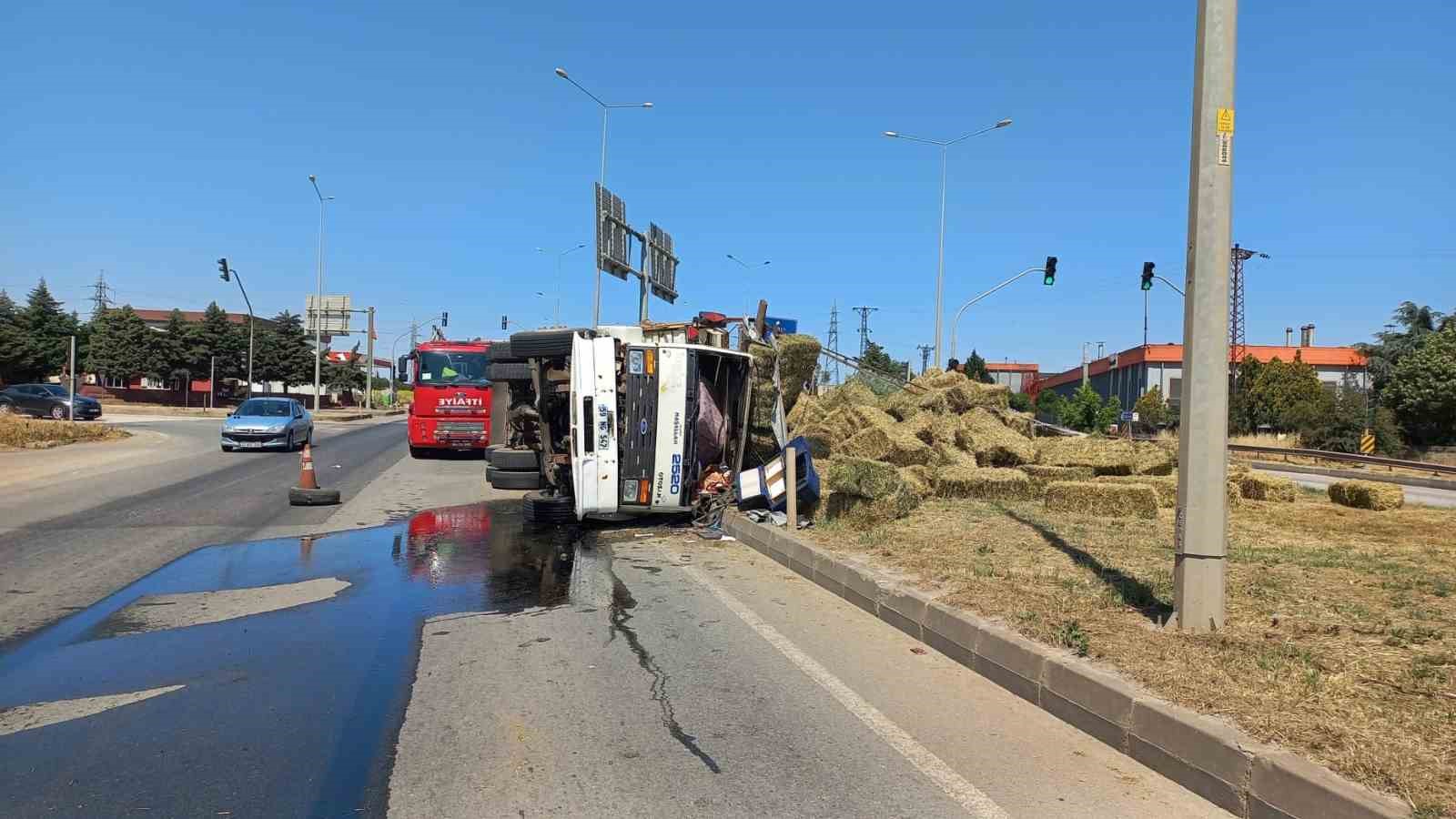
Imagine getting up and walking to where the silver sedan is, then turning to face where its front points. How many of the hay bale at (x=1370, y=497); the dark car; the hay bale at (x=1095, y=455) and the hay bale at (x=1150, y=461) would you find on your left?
3

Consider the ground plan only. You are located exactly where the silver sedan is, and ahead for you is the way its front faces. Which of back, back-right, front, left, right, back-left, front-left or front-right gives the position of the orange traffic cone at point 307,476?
front-left

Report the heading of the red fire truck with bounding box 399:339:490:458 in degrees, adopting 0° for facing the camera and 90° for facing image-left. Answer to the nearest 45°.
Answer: approximately 0°

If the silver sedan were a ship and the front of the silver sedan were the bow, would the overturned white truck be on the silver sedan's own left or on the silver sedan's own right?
on the silver sedan's own left

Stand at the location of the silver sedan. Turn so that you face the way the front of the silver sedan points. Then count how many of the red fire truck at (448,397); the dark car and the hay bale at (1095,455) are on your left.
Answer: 2

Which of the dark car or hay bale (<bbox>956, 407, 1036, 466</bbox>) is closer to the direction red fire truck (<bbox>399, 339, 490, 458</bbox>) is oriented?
the hay bale

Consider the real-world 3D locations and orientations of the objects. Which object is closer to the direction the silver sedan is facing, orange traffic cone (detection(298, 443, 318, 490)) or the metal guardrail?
the orange traffic cone

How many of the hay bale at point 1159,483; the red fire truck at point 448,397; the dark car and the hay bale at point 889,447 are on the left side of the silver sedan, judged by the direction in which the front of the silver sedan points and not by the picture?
3

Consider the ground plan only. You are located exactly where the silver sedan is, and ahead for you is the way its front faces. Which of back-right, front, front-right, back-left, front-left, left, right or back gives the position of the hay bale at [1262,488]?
left

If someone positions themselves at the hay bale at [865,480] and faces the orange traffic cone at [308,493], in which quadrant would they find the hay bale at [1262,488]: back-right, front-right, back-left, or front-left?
back-right

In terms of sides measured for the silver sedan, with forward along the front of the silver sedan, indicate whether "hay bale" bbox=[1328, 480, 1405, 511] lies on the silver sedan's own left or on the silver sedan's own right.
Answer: on the silver sedan's own left

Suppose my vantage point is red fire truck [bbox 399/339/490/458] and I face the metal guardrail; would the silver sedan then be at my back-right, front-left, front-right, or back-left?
back-left

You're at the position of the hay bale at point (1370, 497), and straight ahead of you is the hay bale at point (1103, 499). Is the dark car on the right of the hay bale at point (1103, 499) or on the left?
right

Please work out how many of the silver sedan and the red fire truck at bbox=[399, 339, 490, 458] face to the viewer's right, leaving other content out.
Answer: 0

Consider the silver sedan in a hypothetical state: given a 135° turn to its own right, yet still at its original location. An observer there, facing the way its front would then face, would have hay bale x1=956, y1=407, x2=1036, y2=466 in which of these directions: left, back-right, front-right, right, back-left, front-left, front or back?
back-right

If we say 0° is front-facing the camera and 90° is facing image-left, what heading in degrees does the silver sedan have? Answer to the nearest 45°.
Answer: approximately 45°
